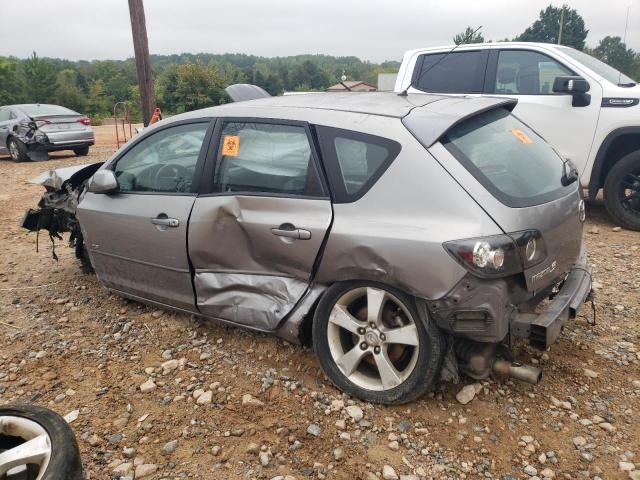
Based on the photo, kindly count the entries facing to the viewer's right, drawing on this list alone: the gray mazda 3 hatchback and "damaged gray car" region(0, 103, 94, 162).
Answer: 0

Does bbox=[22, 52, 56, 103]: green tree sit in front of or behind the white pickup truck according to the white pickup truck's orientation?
behind

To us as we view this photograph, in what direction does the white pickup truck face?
facing the viewer and to the right of the viewer

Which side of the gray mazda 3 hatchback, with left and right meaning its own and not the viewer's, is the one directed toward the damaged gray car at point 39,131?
front

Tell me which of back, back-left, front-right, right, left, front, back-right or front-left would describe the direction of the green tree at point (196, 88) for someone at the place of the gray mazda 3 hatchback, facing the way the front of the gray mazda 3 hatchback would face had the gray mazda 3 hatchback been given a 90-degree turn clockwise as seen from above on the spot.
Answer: front-left

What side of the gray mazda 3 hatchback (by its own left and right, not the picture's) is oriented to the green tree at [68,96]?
front

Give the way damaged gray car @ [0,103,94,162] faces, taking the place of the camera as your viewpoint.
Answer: facing away from the viewer and to the left of the viewer

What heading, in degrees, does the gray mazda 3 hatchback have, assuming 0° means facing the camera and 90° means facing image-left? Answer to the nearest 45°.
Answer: approximately 135°

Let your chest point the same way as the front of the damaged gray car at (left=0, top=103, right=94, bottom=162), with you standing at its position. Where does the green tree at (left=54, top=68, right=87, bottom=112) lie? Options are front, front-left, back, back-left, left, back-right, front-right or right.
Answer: front-right

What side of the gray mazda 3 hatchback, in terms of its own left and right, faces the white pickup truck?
right

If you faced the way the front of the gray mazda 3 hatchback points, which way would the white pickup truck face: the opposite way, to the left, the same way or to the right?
the opposite way
